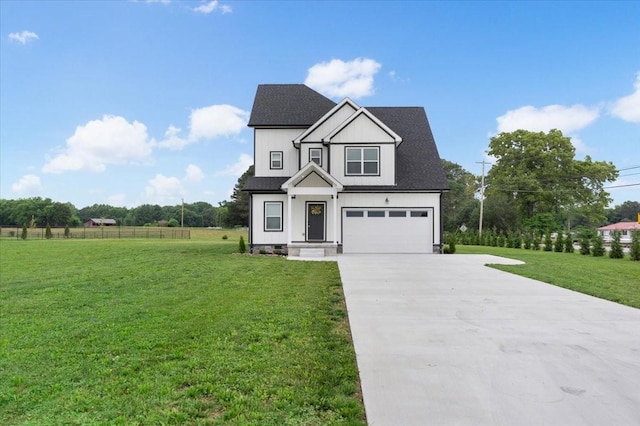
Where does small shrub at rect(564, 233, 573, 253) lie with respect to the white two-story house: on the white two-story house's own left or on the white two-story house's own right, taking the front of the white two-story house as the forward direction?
on the white two-story house's own left

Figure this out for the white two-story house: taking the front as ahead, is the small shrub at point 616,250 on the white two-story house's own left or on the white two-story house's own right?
on the white two-story house's own left

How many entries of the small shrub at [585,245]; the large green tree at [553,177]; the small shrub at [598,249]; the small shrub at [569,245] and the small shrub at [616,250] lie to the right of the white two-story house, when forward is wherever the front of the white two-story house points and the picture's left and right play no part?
0

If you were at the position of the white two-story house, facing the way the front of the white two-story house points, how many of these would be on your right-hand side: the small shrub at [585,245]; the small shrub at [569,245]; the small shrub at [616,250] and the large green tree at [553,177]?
0

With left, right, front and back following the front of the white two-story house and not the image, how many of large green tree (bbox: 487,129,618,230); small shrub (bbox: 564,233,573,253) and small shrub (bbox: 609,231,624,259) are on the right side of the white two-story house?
0

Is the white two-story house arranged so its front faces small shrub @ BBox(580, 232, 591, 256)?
no

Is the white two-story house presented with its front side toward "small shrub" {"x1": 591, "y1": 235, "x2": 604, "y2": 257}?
no

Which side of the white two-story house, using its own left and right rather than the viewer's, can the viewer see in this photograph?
front

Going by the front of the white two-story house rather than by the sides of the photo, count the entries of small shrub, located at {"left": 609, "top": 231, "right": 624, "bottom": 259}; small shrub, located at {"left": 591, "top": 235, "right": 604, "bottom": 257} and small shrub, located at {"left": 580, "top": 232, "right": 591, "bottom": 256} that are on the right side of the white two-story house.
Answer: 0

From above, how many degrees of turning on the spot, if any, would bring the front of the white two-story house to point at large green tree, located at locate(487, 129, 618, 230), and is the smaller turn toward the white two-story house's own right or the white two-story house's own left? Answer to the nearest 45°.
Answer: approximately 135° to the white two-story house's own left

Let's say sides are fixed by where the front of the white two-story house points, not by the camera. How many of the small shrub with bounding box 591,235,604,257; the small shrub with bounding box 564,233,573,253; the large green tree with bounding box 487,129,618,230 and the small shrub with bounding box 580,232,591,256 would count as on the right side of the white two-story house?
0
